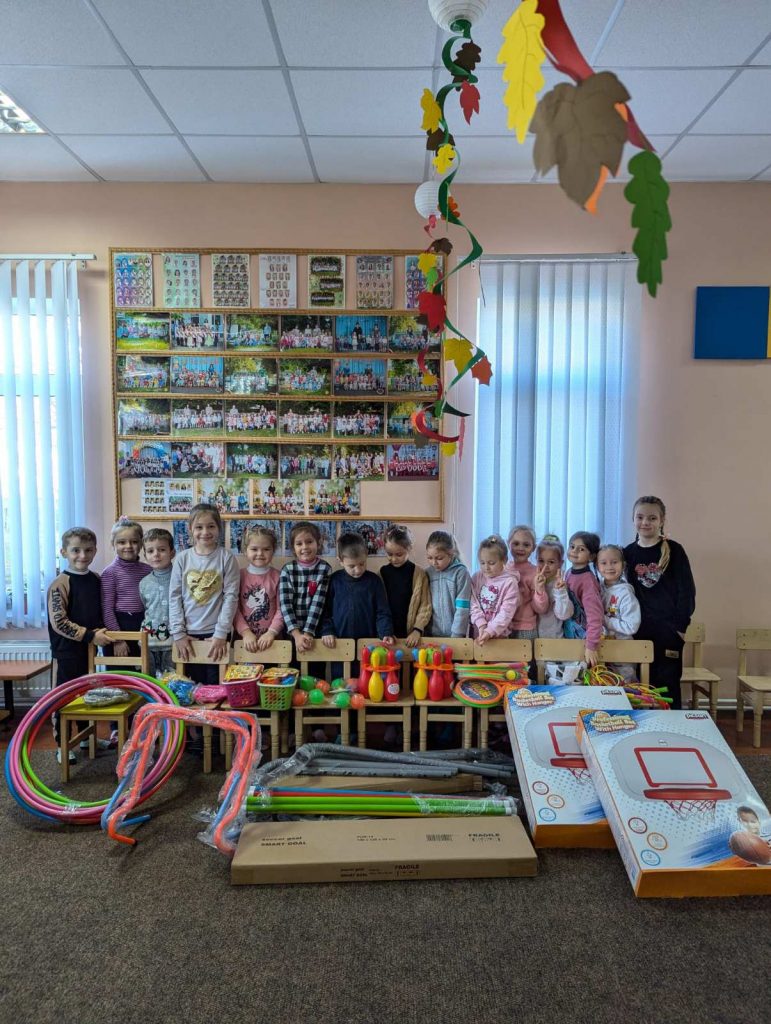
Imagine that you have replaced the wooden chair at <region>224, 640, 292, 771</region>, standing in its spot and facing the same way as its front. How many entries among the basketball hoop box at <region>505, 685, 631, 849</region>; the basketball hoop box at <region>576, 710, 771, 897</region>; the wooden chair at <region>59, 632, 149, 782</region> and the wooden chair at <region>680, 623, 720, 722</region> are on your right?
1

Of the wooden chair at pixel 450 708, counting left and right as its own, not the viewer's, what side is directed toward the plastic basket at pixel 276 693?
right

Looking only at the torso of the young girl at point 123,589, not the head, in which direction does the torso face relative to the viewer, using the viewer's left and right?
facing the viewer

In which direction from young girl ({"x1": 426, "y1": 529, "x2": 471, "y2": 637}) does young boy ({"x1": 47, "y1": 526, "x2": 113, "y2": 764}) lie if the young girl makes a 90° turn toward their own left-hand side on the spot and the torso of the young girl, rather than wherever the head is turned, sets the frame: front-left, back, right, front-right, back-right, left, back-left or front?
back-right

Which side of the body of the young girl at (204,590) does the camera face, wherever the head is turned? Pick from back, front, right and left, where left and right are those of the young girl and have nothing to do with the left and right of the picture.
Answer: front

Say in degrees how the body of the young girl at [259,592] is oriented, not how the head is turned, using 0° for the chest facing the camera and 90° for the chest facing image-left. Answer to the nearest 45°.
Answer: approximately 0°

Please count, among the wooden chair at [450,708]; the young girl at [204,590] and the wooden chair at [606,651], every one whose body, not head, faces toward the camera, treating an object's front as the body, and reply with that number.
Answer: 3
